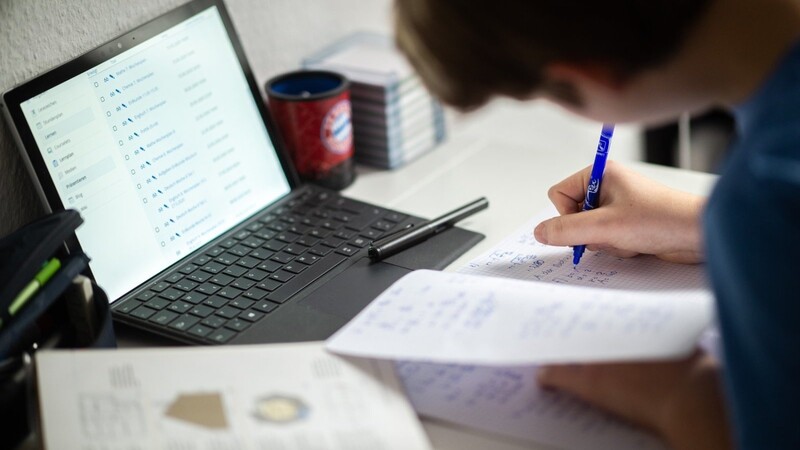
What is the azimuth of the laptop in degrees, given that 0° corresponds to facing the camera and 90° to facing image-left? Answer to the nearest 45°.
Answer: approximately 315°
